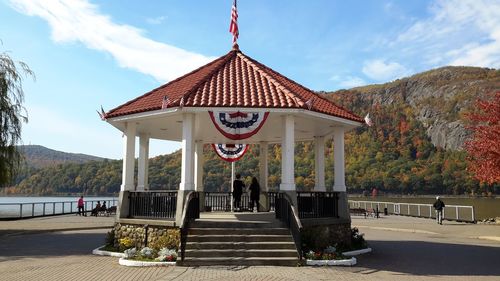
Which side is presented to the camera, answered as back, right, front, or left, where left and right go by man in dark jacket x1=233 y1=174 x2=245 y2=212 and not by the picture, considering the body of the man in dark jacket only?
back

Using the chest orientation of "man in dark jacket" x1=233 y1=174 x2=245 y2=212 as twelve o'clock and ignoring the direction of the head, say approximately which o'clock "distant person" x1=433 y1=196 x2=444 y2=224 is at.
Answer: The distant person is roughly at 2 o'clock from the man in dark jacket.

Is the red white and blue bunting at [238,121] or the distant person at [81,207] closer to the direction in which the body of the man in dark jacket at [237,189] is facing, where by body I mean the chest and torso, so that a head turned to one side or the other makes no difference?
the distant person

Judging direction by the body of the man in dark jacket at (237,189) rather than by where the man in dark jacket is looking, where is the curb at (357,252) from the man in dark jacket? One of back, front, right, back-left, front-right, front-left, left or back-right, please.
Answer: back-right

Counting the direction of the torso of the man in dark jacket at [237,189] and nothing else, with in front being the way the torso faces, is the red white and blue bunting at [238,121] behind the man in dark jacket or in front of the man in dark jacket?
behind

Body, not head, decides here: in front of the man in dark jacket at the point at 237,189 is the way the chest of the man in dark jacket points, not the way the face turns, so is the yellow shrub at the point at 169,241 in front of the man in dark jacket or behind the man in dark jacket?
behind

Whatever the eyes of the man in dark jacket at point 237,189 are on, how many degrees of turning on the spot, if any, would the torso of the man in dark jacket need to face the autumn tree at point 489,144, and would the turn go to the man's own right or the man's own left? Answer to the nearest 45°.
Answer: approximately 90° to the man's own right

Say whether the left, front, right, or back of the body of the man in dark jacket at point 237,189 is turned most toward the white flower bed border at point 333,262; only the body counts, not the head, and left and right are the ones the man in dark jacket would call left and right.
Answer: back

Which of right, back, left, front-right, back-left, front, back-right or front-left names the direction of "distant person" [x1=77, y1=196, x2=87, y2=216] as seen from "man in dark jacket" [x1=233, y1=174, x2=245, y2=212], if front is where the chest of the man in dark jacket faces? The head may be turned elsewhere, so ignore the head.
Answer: front-left
